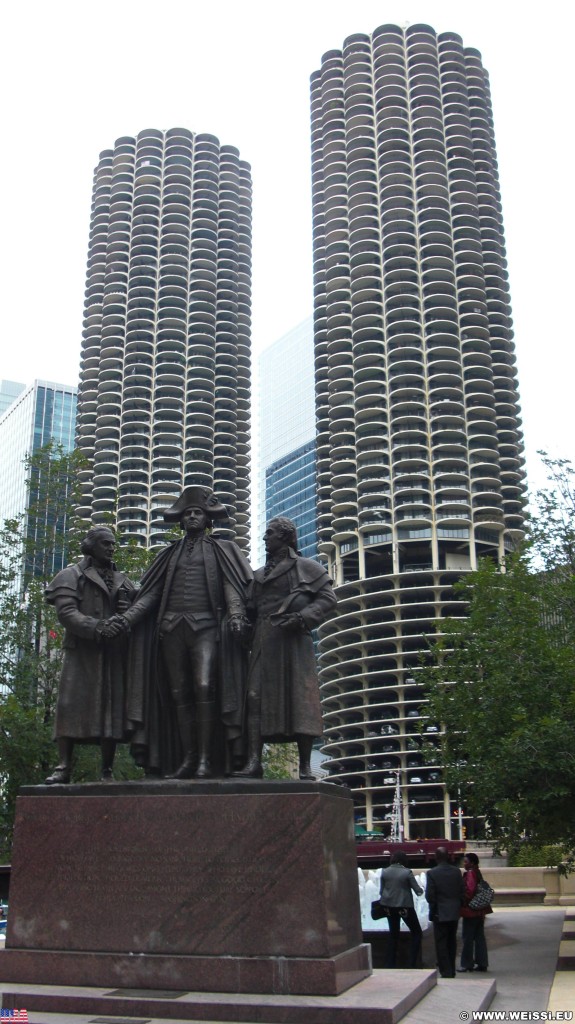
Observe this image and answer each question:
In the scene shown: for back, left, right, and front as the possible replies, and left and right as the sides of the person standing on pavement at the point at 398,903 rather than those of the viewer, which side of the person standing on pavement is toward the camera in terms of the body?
back

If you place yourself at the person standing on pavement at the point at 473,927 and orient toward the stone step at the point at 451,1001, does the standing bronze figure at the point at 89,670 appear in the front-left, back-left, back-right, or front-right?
front-right

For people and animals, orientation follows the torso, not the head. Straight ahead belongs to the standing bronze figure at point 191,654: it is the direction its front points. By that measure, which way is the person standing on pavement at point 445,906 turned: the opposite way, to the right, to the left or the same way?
the opposite way

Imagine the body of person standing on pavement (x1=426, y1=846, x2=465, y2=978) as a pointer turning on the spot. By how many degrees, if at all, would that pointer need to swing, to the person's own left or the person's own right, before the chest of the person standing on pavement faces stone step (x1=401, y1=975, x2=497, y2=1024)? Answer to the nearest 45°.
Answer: approximately 180°

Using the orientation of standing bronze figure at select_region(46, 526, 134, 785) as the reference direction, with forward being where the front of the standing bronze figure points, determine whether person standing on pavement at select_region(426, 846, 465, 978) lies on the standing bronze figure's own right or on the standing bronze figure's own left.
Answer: on the standing bronze figure's own left

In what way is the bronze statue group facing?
toward the camera

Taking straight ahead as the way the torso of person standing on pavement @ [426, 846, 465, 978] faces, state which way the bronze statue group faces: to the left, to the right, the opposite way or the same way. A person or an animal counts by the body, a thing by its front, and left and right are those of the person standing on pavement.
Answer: the opposite way

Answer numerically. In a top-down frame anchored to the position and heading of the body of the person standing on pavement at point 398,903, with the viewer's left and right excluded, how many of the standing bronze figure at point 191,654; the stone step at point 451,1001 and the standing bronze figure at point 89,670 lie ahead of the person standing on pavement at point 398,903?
0

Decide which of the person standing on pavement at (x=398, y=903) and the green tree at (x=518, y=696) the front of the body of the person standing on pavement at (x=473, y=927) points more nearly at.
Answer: the person standing on pavement

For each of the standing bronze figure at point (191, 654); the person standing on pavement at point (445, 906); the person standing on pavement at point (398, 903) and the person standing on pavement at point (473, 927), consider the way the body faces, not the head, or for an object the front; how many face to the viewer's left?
1

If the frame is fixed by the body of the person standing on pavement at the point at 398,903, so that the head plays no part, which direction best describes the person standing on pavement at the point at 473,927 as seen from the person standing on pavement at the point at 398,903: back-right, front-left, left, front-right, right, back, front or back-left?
front-right

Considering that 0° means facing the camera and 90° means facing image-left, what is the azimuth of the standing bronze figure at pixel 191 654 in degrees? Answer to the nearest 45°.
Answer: approximately 0°

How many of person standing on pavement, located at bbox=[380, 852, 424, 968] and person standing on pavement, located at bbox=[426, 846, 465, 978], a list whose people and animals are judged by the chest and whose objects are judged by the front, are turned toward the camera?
0

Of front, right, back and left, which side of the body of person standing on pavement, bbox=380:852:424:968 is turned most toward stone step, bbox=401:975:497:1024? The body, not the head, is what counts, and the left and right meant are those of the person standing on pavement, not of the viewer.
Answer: back

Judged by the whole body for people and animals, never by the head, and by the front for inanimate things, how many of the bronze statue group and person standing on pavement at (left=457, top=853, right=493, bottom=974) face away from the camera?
0

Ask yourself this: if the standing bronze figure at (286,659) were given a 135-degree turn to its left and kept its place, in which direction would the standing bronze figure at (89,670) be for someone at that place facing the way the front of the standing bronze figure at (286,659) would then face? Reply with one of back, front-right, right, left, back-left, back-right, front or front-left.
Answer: back
